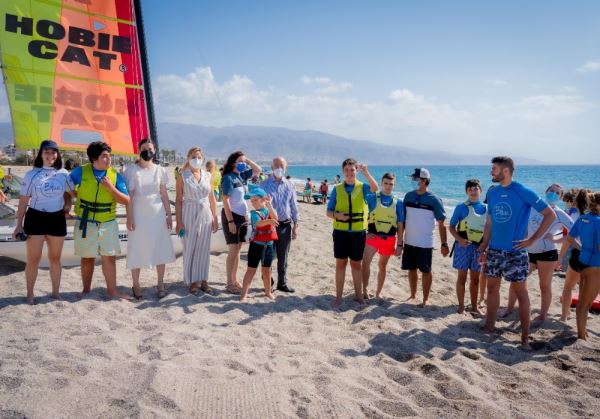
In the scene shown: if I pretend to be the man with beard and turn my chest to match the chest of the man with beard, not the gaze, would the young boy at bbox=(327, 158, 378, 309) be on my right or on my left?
on my right

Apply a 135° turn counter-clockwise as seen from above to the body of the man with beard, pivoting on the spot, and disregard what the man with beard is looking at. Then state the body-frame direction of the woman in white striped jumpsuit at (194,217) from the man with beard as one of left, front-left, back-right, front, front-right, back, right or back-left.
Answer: back

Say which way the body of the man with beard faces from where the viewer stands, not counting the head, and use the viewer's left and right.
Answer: facing the viewer and to the left of the viewer

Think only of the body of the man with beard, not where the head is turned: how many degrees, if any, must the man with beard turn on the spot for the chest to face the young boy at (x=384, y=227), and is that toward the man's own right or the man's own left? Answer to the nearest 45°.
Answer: approximately 90° to the man's own right

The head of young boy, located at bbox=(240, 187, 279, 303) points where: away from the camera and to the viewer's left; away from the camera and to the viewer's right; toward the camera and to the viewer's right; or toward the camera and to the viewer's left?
toward the camera and to the viewer's left

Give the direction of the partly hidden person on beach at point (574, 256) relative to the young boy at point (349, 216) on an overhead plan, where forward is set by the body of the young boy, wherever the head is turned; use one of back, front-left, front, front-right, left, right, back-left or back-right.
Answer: left

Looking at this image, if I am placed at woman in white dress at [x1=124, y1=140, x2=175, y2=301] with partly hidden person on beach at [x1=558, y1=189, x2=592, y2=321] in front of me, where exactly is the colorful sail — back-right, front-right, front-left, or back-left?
back-left

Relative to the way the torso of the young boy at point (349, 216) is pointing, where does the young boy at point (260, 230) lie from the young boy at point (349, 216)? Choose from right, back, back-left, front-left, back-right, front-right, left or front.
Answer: right

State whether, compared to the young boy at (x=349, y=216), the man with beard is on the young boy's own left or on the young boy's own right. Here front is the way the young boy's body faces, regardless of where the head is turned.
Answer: on the young boy's own left

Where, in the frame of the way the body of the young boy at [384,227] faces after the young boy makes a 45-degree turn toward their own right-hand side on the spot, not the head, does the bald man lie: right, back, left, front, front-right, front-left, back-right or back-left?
front-right
